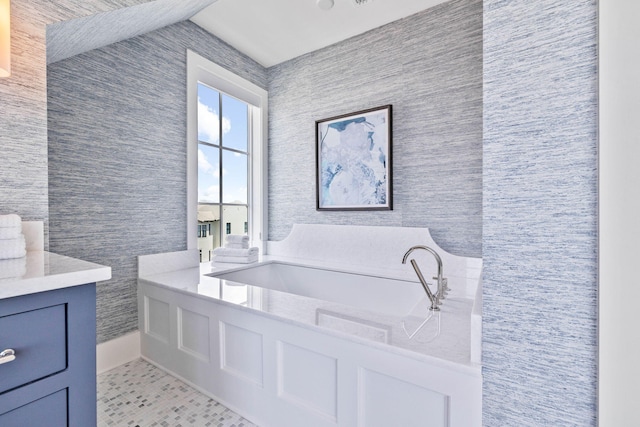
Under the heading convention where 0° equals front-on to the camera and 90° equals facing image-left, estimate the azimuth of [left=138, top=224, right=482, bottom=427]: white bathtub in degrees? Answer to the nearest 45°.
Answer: approximately 45°

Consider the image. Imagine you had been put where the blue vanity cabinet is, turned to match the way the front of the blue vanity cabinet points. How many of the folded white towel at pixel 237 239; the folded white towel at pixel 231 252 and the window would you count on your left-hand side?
3

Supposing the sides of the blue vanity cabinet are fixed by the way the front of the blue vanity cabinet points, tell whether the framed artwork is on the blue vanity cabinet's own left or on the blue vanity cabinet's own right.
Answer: on the blue vanity cabinet's own left

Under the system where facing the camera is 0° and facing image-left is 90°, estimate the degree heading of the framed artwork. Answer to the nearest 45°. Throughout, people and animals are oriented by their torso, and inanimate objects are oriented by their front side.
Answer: approximately 45°

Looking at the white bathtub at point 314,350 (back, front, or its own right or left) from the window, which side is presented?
right

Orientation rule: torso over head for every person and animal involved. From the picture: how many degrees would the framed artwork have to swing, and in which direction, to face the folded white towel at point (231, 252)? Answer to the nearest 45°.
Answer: approximately 45° to its right

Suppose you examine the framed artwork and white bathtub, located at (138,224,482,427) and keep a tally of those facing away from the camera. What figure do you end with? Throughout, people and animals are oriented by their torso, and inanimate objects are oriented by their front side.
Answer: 0

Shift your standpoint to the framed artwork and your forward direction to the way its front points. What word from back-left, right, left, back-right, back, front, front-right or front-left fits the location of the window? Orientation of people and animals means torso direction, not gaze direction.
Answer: front-right
